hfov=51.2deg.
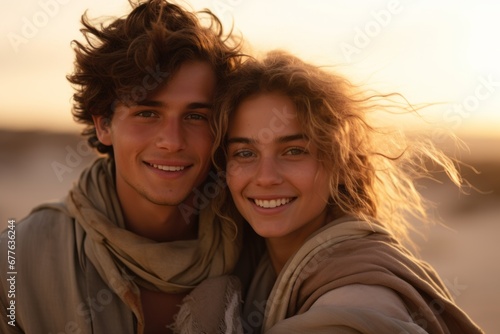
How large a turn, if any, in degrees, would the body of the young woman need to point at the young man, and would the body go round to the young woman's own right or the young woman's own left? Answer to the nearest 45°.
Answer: approximately 45° to the young woman's own right

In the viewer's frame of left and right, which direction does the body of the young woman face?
facing the viewer and to the left of the viewer
